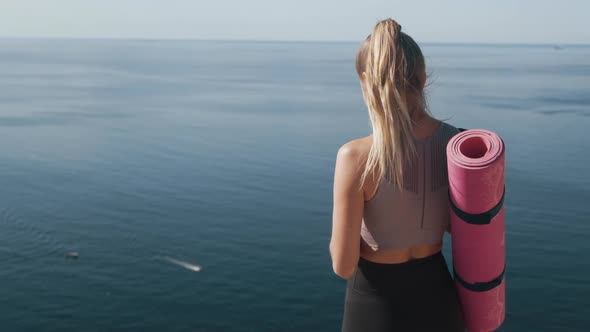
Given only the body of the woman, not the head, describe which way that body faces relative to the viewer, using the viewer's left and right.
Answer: facing away from the viewer and to the left of the viewer

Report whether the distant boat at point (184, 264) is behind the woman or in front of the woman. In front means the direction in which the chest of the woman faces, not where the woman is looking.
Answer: in front

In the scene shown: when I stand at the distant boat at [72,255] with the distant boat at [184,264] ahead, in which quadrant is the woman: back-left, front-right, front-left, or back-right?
front-right

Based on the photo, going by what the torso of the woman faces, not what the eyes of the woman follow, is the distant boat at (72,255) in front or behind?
in front

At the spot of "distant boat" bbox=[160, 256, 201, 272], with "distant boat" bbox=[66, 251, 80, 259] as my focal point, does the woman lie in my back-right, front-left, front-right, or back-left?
back-left

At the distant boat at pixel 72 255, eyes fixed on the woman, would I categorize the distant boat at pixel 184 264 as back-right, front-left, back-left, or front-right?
front-left
